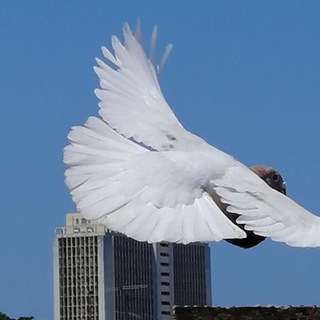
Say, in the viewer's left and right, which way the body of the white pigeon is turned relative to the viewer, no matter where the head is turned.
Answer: facing away from the viewer and to the right of the viewer
